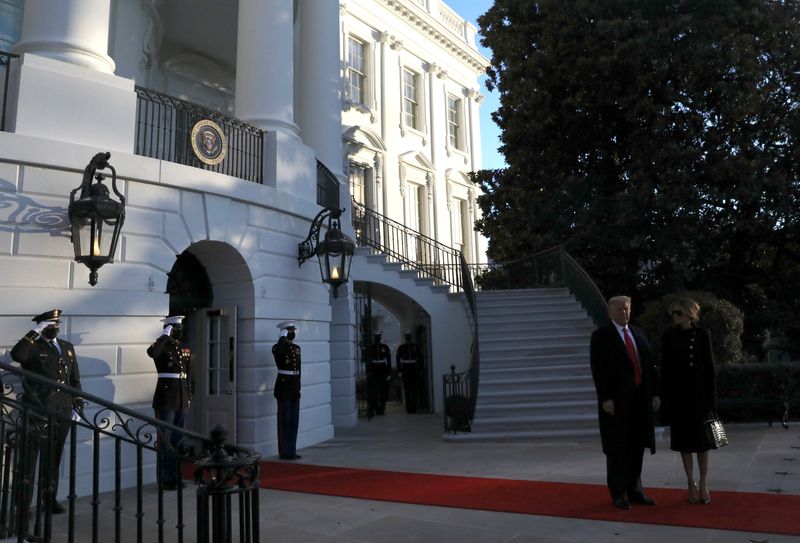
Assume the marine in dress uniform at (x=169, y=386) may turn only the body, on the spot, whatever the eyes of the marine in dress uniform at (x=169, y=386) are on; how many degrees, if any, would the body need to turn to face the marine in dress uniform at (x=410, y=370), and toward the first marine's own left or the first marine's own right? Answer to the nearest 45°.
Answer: approximately 90° to the first marine's own left

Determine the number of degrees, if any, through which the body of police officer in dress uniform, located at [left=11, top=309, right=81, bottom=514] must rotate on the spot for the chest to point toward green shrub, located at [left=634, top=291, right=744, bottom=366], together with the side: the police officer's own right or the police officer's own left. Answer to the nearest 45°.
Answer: approximately 45° to the police officer's own left

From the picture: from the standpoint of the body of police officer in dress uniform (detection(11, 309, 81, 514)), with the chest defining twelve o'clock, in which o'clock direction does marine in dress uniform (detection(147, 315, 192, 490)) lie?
marine in dress uniform (detection(147, 315, 192, 490)) is roughly at 9 o'clock from police officer in dress uniform (detection(11, 309, 81, 514)).

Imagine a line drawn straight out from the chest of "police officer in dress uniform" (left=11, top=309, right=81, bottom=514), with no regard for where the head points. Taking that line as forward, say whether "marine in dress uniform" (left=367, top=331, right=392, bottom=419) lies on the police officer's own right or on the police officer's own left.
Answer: on the police officer's own left

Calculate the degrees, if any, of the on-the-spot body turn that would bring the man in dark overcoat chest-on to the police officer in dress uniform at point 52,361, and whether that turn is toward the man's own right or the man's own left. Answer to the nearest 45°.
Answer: approximately 135° to the man's own right

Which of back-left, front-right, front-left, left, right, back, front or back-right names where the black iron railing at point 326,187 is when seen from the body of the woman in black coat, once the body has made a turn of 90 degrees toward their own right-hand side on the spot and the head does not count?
front-right

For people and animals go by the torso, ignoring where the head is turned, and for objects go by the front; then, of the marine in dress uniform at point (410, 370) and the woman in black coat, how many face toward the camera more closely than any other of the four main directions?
2
